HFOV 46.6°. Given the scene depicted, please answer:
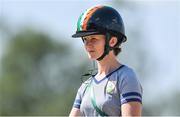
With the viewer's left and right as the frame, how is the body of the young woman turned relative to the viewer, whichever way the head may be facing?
facing the viewer and to the left of the viewer

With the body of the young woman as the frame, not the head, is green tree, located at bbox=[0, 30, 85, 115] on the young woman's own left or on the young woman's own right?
on the young woman's own right

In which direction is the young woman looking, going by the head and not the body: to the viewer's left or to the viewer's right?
to the viewer's left
